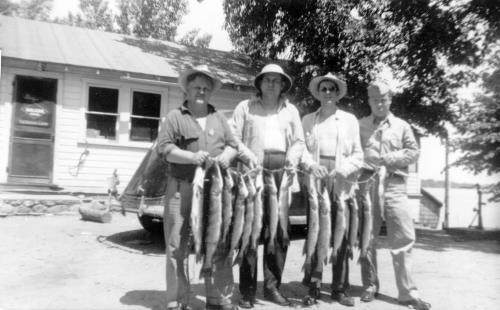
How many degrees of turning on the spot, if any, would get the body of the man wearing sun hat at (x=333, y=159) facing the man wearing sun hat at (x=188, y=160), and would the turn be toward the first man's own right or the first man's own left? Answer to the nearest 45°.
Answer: approximately 45° to the first man's own right

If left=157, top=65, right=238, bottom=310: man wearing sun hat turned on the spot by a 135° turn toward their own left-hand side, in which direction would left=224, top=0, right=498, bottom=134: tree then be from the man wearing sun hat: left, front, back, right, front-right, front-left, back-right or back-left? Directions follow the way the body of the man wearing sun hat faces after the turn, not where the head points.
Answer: front

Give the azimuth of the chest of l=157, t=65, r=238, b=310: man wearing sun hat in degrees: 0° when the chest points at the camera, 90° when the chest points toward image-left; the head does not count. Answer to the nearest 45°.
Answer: approximately 0°

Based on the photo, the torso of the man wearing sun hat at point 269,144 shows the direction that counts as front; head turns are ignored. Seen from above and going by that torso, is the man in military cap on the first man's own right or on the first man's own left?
on the first man's own left

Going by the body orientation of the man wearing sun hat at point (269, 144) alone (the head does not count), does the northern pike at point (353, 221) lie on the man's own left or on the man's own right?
on the man's own left

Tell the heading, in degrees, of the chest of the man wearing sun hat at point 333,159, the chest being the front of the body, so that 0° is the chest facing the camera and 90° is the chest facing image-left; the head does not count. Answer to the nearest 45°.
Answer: approximately 0°

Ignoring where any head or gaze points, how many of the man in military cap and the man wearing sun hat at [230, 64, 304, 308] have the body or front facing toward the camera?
2

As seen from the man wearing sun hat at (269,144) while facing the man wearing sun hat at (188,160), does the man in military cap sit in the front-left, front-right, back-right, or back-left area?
back-left

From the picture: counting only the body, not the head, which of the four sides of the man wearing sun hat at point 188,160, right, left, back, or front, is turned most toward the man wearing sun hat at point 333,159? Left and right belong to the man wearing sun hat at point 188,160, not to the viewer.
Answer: left
